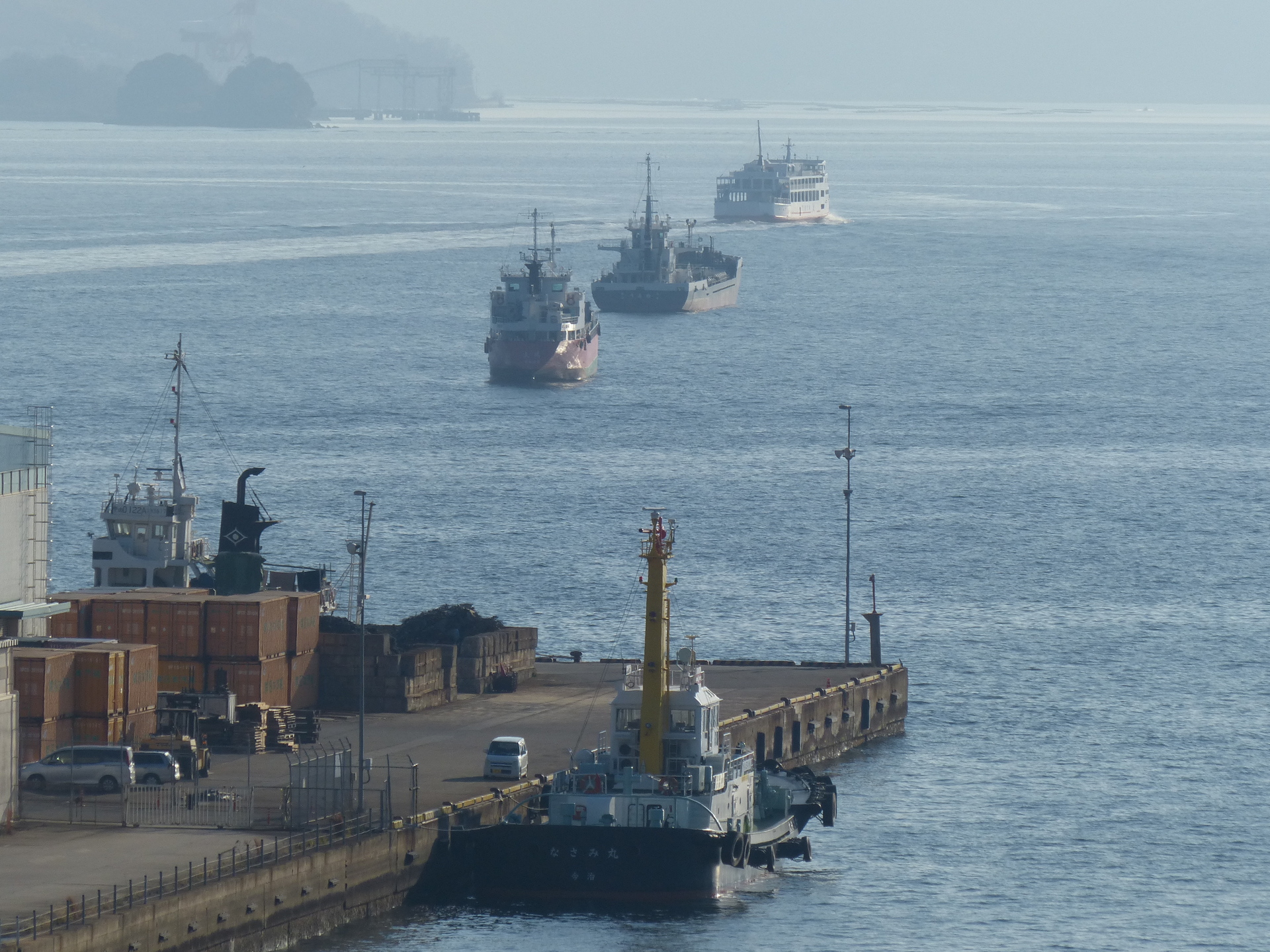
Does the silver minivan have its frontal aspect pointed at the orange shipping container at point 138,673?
no

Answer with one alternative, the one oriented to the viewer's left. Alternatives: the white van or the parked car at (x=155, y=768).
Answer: the parked car

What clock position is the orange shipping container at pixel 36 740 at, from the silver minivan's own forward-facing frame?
The orange shipping container is roughly at 2 o'clock from the silver minivan.

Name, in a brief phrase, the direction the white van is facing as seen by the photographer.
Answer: facing the viewer

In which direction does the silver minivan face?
to the viewer's left

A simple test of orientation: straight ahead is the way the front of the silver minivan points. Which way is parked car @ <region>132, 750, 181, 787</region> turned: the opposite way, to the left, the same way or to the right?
the same way

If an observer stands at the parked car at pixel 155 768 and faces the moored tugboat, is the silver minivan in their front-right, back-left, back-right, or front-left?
back-right

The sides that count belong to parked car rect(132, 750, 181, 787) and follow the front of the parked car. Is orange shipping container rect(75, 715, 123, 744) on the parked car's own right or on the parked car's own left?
on the parked car's own right

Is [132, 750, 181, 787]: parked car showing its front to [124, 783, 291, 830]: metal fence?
no

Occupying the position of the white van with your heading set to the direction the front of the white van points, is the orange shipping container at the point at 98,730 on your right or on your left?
on your right

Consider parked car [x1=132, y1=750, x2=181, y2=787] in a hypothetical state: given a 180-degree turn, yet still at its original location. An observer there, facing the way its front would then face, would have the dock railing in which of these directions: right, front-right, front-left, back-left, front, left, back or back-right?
right

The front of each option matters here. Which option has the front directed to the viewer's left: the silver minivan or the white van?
the silver minivan

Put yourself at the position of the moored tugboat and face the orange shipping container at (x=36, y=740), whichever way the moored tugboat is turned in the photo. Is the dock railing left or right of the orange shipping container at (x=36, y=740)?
left

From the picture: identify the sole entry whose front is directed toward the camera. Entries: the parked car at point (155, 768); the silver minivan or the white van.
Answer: the white van

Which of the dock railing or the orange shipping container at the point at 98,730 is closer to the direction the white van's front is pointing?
the dock railing

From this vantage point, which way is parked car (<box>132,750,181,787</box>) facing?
to the viewer's left

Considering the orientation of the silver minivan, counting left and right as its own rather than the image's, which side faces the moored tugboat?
back

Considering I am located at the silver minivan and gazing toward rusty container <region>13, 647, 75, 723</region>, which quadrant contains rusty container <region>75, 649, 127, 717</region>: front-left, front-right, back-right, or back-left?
front-right

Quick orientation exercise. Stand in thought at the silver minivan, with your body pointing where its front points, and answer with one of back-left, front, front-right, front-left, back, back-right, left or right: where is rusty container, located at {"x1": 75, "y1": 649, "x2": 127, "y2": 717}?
right

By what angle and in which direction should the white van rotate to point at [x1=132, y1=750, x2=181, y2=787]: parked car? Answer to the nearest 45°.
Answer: approximately 90° to its right

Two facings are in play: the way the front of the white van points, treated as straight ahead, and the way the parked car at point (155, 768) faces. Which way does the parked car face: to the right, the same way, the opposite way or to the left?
to the right
